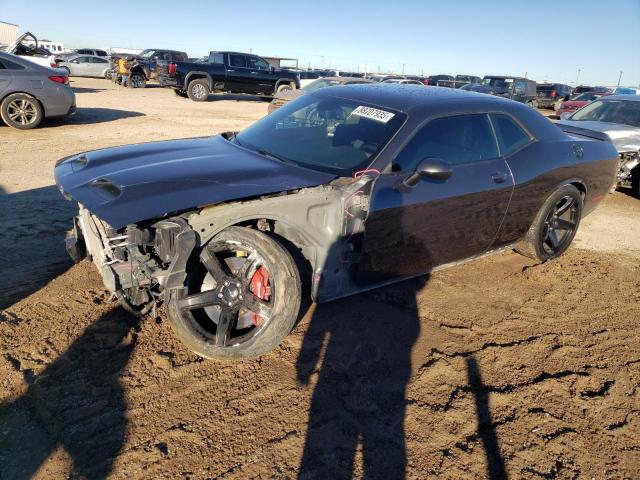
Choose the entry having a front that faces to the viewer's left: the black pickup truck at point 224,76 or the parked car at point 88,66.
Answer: the parked car

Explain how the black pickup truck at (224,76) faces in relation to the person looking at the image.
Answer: facing away from the viewer and to the right of the viewer

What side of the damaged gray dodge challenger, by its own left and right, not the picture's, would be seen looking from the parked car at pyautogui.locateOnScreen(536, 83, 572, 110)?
back

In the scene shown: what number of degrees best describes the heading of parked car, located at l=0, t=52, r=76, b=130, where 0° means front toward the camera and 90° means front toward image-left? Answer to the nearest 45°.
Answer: approximately 90°

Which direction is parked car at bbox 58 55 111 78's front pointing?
to the viewer's left

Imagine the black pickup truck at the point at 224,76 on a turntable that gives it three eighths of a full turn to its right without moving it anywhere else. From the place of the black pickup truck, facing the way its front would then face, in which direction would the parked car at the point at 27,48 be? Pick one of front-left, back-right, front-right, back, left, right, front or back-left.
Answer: front-right

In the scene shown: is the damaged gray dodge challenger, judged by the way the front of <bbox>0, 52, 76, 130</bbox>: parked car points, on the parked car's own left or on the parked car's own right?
on the parked car's own left

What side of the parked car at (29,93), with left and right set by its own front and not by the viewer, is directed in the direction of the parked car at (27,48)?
right

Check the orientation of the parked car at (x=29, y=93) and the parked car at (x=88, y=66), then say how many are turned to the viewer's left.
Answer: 2

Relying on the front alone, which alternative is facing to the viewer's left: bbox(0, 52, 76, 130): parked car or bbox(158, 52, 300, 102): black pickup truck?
the parked car

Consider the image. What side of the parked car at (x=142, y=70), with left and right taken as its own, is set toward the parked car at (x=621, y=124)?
left

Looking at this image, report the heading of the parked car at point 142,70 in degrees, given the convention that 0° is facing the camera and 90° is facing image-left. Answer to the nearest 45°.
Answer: approximately 45°

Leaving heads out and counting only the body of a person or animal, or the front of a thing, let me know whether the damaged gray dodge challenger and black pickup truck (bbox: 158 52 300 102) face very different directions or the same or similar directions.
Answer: very different directions

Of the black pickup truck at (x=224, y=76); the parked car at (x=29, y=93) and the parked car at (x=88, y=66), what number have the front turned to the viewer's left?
2
